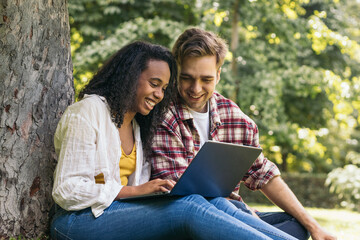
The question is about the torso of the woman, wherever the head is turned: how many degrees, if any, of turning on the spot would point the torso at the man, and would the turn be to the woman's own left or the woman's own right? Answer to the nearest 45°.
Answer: approximately 90° to the woman's own left

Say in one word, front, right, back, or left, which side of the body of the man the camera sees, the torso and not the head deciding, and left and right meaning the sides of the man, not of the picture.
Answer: front

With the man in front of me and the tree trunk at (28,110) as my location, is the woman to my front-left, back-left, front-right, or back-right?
front-right

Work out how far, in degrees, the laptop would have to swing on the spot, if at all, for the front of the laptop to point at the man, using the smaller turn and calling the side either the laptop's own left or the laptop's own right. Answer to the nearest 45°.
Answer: approximately 45° to the laptop's own right

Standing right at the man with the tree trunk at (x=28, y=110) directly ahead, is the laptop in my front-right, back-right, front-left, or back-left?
front-left

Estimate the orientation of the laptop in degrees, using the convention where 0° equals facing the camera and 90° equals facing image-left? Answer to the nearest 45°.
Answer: approximately 135°

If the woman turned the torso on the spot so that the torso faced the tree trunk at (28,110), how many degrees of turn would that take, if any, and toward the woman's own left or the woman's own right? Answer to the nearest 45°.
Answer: approximately 180°

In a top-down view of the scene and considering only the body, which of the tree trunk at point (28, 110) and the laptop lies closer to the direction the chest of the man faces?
the laptop

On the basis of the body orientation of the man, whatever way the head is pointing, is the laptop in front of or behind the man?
in front

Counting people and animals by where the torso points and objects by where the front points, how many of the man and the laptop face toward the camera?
1

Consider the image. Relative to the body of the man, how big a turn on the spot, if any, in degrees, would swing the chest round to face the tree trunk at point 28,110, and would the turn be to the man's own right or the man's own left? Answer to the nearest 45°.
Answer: approximately 45° to the man's own right

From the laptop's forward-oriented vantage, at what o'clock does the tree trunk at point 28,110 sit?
The tree trunk is roughly at 11 o'clock from the laptop.

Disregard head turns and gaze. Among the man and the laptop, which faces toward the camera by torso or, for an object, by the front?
the man

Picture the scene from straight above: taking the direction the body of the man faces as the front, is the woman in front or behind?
in front
